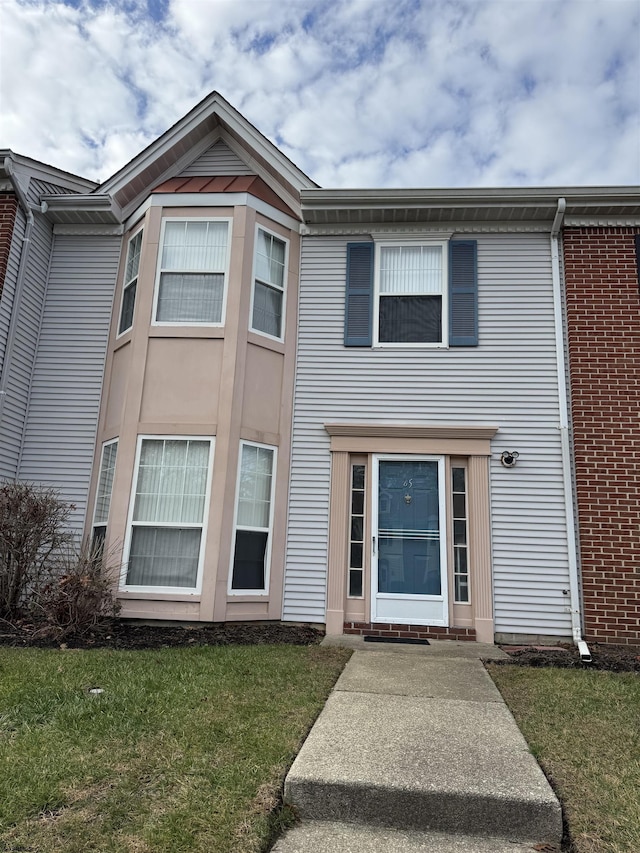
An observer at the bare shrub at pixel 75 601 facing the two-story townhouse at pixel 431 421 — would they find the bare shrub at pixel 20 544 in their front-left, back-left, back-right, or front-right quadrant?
back-left

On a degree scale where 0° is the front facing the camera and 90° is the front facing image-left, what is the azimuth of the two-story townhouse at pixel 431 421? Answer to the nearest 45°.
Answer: approximately 0°

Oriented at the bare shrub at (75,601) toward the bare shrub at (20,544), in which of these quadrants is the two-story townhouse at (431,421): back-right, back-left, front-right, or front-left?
back-right

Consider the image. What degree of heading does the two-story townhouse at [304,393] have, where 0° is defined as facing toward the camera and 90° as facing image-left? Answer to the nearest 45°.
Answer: approximately 0°

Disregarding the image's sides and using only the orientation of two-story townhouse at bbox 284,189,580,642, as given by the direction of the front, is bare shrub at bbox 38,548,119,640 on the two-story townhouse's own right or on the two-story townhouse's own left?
on the two-story townhouse's own right

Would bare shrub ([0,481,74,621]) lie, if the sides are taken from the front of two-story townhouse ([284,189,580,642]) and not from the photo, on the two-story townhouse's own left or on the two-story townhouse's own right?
on the two-story townhouse's own right
